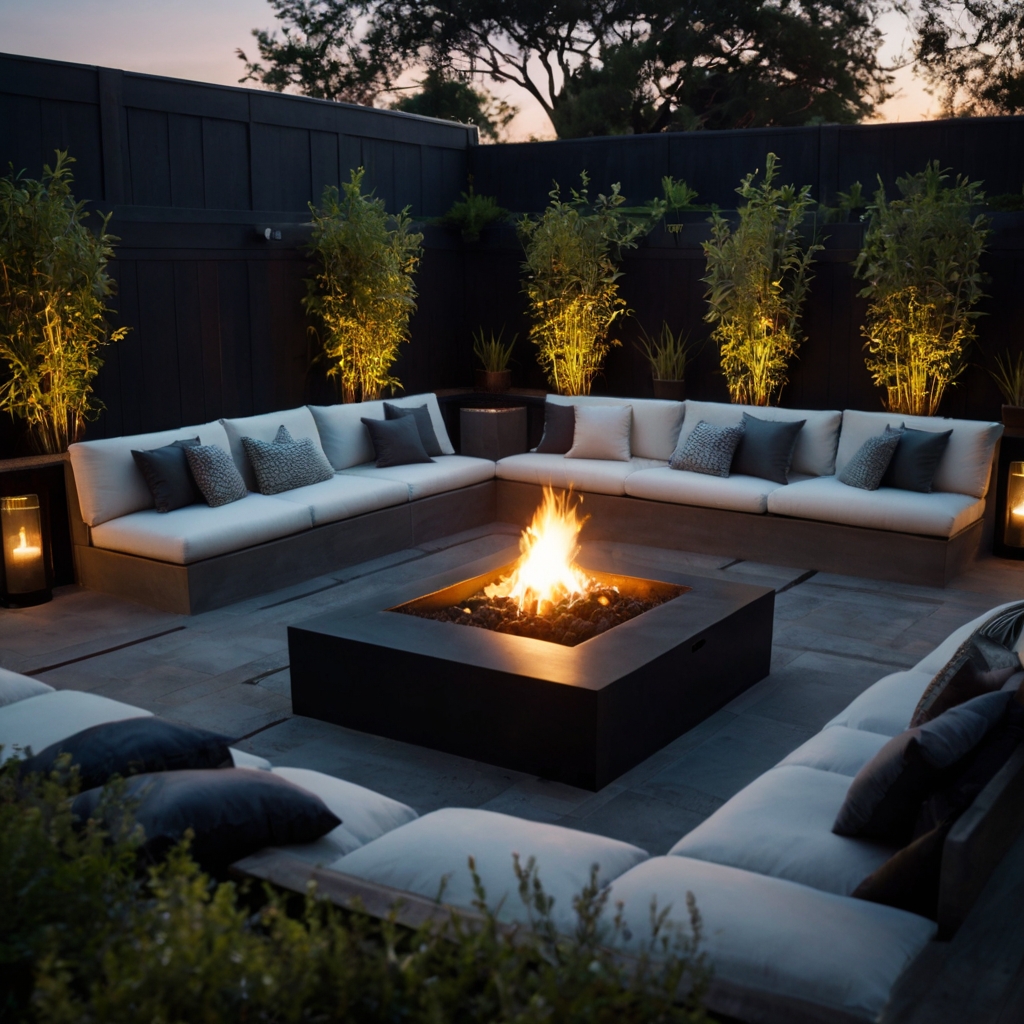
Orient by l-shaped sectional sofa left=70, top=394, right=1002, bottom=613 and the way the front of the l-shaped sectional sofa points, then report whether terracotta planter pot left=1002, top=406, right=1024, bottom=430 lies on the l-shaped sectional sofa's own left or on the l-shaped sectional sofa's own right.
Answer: on the l-shaped sectional sofa's own left

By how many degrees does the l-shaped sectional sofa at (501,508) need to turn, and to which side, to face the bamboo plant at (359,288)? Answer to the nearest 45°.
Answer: approximately 135° to its right

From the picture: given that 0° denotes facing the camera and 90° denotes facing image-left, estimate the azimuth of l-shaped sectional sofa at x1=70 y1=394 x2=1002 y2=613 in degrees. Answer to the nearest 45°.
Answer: approximately 0°

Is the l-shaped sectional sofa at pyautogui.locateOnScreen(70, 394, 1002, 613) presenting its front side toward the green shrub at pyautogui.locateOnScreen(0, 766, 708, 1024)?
yes

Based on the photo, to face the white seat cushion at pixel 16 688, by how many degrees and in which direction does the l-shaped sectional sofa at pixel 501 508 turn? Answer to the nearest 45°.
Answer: approximately 45° to its right

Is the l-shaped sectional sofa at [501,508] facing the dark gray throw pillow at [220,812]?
yes

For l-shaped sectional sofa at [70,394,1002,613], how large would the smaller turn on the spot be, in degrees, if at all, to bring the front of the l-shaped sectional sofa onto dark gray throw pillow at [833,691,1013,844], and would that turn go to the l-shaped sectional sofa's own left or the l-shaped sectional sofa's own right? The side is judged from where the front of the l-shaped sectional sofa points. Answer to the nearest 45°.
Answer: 0° — it already faces it

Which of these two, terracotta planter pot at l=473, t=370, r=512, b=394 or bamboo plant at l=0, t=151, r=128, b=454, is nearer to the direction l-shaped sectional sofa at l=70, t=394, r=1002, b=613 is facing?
the bamboo plant

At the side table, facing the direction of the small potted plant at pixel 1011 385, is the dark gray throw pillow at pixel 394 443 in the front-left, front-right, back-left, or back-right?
back-right

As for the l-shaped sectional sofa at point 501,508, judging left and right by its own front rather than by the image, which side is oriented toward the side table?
back

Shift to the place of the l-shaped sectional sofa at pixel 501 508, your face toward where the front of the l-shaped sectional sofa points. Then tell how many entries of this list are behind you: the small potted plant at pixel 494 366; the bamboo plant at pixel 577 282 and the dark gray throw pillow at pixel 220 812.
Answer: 2

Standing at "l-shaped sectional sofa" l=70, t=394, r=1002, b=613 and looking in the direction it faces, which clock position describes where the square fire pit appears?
The square fire pit is roughly at 12 o'clock from the l-shaped sectional sofa.

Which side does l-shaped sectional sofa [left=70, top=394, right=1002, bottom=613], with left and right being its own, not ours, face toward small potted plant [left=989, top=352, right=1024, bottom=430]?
left

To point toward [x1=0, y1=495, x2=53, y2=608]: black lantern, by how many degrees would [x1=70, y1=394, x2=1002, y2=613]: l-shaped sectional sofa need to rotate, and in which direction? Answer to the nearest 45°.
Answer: approximately 90° to its right

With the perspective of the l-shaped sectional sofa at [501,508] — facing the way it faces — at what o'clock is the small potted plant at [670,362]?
The small potted plant is roughly at 7 o'clock from the l-shaped sectional sofa.
